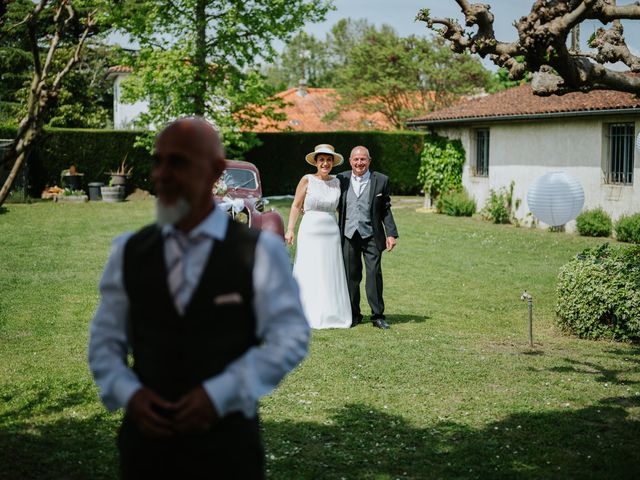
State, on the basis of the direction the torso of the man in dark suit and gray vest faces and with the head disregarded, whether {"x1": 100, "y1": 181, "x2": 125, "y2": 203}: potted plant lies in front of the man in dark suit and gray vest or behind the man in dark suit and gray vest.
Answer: behind

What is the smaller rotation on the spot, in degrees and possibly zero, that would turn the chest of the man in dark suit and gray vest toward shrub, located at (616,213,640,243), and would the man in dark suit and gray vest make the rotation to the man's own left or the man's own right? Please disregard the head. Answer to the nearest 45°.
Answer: approximately 135° to the man's own left

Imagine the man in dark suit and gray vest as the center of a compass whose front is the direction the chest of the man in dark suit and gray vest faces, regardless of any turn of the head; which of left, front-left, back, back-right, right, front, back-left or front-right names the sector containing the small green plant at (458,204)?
back

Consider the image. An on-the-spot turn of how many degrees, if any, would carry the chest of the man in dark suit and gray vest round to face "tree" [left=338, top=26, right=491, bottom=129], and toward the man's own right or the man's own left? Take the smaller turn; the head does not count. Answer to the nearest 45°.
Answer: approximately 180°

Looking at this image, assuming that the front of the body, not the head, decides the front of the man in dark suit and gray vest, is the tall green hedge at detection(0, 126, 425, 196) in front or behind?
behind

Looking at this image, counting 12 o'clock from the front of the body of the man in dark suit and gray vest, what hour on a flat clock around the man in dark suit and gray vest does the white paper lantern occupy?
The white paper lantern is roughly at 7 o'clock from the man in dark suit and gray vest.

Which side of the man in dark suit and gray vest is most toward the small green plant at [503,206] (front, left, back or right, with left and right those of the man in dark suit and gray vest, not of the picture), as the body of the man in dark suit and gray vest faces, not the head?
back

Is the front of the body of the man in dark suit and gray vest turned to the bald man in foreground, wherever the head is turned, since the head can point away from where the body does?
yes

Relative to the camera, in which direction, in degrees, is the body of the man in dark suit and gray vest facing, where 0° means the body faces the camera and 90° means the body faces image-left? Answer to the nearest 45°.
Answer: approximately 0°

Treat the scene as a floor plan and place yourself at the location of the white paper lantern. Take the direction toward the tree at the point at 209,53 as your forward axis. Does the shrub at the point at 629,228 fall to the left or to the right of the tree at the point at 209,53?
right

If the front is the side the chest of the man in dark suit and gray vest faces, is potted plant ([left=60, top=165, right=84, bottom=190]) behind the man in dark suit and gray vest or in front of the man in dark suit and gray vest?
behind
